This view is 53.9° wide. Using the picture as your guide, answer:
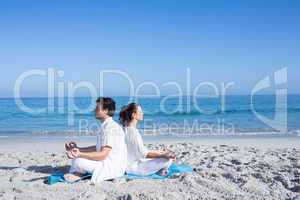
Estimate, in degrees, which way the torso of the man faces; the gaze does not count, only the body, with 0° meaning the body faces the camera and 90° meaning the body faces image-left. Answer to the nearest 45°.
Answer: approximately 90°

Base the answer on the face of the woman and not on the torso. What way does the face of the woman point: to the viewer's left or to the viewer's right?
to the viewer's right

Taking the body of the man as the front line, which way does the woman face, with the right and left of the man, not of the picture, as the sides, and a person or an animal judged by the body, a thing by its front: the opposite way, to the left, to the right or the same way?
the opposite way

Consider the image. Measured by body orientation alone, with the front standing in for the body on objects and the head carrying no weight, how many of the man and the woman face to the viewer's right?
1

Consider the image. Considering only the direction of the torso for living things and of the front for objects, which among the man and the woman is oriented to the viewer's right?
the woman

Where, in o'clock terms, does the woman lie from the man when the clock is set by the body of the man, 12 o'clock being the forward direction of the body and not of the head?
The woman is roughly at 5 o'clock from the man.

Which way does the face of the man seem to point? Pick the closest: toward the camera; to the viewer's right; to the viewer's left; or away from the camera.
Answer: to the viewer's left

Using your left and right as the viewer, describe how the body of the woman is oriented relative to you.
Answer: facing to the right of the viewer

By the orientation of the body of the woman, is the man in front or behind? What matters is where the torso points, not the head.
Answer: behind
